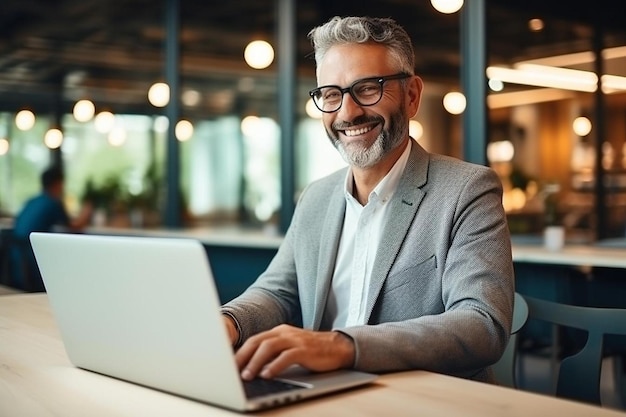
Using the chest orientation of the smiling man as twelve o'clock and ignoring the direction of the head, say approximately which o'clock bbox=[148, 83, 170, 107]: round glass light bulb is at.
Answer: The round glass light bulb is roughly at 4 o'clock from the smiling man.

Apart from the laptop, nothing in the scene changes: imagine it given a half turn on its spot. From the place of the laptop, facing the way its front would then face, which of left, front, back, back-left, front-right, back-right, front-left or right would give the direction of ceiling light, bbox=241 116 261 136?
back-right

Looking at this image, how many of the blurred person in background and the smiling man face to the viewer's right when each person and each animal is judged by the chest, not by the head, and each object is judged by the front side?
1

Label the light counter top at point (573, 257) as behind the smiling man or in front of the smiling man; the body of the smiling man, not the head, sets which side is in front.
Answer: behind

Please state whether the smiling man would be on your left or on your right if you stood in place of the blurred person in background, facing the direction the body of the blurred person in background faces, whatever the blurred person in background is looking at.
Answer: on your right

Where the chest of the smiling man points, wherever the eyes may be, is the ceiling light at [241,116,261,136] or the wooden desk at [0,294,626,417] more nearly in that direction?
the wooden desk

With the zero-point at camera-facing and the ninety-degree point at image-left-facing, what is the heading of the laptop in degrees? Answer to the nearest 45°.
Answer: approximately 225°

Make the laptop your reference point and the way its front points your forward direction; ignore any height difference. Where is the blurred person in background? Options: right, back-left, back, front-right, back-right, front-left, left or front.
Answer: front-left

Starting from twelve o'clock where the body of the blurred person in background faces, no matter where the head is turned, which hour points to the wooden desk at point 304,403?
The wooden desk is roughly at 3 o'clock from the blurred person in background.

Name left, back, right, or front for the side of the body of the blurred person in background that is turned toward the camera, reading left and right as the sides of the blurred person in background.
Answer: right

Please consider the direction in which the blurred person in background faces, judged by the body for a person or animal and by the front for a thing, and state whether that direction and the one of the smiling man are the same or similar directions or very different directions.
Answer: very different directions

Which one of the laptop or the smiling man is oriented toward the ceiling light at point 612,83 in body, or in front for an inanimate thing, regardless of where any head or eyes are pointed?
the laptop

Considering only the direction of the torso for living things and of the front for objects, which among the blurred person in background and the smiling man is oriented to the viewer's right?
the blurred person in background
